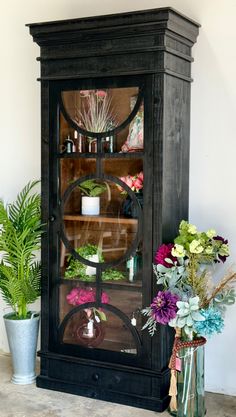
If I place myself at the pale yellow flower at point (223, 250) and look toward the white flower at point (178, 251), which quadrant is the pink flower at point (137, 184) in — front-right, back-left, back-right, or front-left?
front-right

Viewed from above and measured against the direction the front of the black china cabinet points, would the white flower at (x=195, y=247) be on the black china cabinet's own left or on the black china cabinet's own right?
on the black china cabinet's own left

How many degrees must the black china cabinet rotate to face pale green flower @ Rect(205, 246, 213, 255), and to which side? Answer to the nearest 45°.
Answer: approximately 90° to its left

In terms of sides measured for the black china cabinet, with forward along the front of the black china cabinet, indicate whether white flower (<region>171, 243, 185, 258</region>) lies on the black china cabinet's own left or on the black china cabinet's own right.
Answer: on the black china cabinet's own left
